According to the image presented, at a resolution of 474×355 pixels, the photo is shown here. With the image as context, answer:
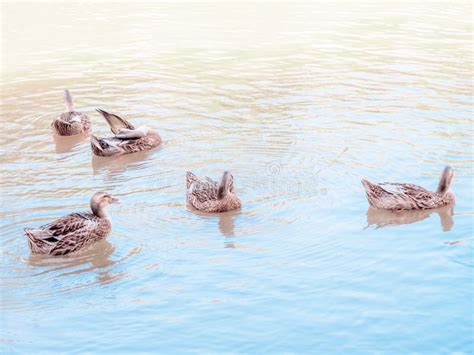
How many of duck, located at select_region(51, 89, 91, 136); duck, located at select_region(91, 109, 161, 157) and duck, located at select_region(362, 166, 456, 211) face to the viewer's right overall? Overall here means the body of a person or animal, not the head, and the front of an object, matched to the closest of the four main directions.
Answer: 2

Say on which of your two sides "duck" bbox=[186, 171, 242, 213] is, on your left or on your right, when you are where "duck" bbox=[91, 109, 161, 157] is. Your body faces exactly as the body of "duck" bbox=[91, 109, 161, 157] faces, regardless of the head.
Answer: on your right

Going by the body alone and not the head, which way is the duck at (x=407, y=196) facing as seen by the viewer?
to the viewer's right

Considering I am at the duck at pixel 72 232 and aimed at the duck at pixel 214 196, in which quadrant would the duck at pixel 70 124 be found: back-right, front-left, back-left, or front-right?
front-left

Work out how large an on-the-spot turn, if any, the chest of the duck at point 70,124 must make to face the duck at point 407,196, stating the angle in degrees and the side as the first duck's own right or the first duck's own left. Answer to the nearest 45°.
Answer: approximately 135° to the first duck's own right

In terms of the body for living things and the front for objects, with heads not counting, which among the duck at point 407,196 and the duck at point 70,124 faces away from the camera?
the duck at point 70,124

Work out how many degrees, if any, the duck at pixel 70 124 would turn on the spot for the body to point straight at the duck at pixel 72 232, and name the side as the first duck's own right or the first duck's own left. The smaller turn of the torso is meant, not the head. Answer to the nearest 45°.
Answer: approximately 180°

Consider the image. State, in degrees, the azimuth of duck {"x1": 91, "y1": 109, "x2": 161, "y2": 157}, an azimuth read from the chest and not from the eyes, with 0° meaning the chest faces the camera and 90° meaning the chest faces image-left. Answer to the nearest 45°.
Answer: approximately 270°

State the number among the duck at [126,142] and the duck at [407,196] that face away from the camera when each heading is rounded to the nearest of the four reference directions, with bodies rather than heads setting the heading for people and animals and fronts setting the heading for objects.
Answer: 0

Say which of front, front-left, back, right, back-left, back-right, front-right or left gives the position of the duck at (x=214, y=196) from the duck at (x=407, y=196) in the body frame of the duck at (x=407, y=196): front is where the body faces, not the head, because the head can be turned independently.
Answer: back

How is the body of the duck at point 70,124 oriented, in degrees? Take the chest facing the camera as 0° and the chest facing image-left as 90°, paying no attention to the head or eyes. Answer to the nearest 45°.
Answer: approximately 180°

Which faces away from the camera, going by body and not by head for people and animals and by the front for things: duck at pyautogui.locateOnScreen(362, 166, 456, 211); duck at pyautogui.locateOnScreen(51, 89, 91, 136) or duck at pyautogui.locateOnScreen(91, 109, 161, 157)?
duck at pyautogui.locateOnScreen(51, 89, 91, 136)
